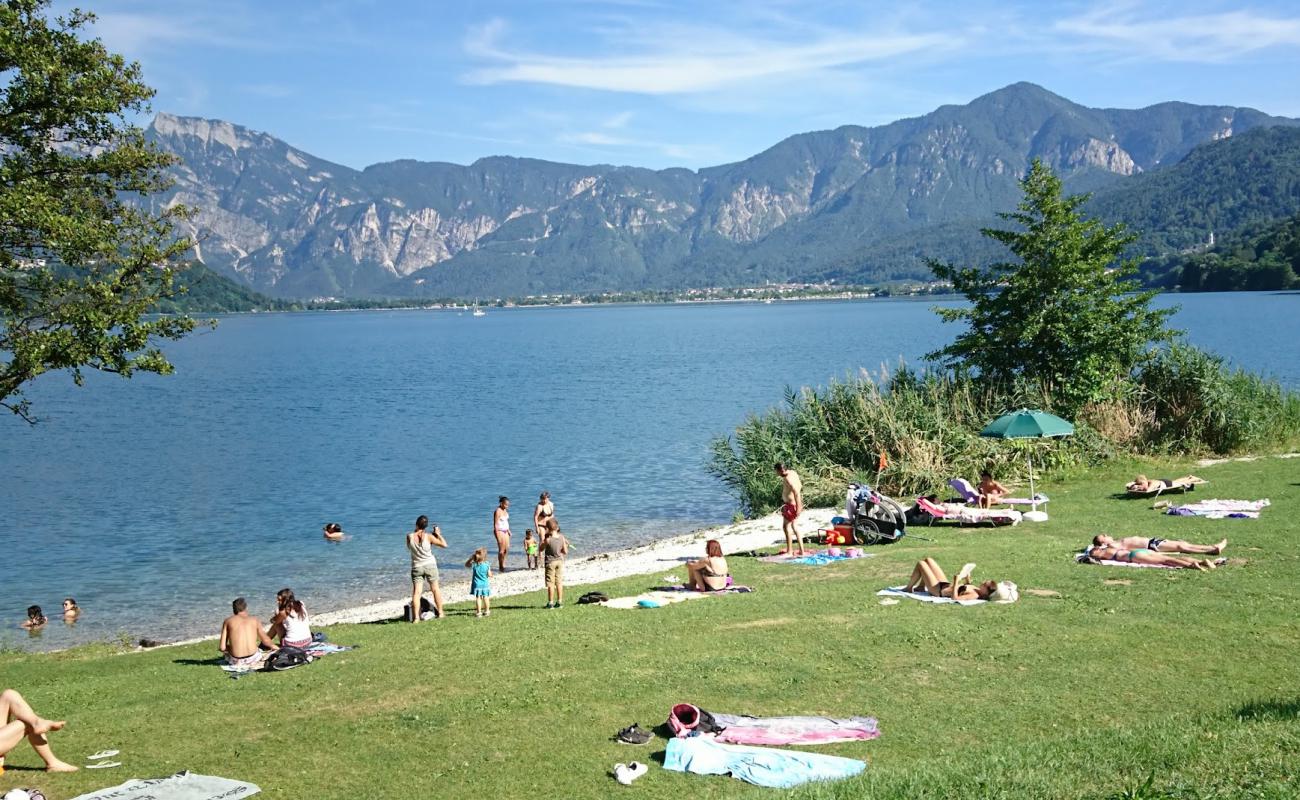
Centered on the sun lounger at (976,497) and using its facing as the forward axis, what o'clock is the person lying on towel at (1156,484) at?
The person lying on towel is roughly at 12 o'clock from the sun lounger.

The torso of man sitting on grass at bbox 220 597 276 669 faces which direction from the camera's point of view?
away from the camera

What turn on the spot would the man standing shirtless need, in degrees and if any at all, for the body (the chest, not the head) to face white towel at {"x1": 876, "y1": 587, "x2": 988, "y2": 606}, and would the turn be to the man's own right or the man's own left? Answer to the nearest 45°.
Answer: approximately 90° to the man's own left

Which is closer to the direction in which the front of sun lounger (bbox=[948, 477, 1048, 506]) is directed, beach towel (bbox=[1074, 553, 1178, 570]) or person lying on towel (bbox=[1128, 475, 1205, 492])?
the person lying on towel

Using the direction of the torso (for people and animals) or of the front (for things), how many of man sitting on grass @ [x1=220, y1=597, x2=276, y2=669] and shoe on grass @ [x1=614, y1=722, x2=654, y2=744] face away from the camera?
1

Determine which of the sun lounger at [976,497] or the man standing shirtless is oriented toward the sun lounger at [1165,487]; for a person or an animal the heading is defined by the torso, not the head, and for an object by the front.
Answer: the sun lounger at [976,497]

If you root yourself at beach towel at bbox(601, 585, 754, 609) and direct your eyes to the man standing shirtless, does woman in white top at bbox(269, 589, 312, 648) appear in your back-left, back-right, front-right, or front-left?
back-left

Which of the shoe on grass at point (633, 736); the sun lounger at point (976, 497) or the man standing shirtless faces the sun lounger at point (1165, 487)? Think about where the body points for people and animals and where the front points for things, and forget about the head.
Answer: the sun lounger at point (976, 497)

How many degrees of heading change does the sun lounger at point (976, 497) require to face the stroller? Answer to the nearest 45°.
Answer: approximately 135° to its right

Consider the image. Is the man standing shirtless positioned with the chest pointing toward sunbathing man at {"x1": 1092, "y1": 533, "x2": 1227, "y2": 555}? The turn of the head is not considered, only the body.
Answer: no

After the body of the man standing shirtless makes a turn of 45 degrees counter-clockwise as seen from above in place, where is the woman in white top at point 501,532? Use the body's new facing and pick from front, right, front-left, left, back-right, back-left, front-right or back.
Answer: right

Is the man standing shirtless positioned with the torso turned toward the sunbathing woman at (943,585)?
no

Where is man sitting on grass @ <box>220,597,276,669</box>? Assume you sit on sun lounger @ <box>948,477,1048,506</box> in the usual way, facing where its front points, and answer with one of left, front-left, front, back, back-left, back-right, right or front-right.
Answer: back-right

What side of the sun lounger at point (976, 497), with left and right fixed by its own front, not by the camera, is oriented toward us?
right

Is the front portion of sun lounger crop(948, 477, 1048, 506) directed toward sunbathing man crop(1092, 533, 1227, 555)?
no

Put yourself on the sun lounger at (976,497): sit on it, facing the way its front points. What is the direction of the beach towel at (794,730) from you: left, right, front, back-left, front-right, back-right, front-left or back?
right
